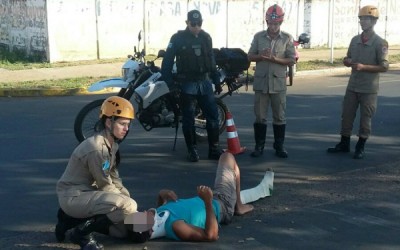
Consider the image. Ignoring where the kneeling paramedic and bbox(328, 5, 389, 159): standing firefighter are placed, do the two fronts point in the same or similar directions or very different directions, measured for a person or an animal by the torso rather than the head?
very different directions

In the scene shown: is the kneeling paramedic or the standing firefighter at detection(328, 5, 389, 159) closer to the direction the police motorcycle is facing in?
the kneeling paramedic

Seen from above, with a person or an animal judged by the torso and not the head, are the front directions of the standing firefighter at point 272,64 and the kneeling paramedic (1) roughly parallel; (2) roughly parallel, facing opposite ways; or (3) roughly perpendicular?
roughly perpendicular

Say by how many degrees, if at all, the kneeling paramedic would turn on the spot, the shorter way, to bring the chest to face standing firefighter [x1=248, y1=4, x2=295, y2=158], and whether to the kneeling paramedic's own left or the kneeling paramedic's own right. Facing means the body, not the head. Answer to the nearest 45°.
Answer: approximately 45° to the kneeling paramedic's own left

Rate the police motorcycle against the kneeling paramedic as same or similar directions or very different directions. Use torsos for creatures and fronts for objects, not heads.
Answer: very different directions

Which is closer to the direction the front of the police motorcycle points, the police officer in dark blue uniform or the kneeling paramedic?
the kneeling paramedic

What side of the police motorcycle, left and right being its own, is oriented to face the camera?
left

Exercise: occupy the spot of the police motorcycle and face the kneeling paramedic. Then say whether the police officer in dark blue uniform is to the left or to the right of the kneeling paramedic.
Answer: left

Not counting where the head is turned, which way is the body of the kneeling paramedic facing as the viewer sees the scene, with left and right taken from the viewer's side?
facing to the right of the viewer

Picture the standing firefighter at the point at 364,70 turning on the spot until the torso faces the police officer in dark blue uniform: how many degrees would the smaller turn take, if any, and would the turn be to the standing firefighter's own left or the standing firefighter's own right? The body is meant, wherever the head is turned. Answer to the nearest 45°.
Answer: approximately 45° to the standing firefighter's own right

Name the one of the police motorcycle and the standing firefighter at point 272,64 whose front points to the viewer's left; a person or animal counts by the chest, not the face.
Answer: the police motorcycle

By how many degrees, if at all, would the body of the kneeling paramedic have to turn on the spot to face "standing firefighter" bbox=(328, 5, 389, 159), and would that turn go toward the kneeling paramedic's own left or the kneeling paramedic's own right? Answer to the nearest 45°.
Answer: approximately 45° to the kneeling paramedic's own left
